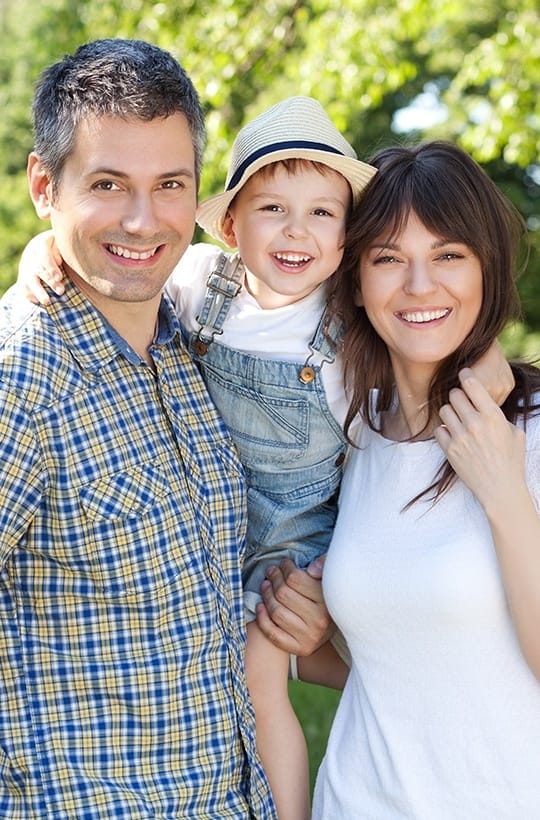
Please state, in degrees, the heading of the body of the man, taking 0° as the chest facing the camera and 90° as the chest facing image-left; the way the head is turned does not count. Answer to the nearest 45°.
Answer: approximately 315°

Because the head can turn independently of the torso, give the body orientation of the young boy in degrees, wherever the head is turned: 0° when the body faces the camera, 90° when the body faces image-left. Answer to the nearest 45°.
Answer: approximately 0°

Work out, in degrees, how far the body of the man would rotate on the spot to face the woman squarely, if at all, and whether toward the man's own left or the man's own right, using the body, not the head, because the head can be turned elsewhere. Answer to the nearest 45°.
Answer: approximately 45° to the man's own left
